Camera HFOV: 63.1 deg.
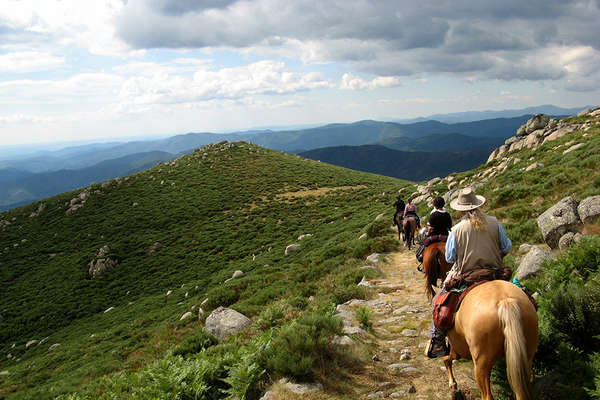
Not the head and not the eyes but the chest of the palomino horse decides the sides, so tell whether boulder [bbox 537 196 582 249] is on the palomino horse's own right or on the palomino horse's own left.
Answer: on the palomino horse's own right

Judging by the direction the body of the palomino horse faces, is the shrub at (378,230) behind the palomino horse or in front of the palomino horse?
in front

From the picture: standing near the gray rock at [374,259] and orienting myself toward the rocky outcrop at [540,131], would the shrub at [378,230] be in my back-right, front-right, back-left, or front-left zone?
front-left

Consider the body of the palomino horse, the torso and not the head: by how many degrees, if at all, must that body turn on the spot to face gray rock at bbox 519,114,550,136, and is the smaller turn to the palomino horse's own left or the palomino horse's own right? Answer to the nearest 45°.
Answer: approximately 45° to the palomino horse's own right

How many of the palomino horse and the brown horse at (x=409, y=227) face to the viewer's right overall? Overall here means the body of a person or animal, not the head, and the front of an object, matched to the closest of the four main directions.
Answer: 0

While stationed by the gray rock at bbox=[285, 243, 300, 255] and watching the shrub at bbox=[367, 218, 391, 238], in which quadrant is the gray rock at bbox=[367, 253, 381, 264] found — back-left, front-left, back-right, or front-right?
front-right

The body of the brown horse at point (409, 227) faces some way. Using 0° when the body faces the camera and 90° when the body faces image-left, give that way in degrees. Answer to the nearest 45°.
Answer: approximately 180°

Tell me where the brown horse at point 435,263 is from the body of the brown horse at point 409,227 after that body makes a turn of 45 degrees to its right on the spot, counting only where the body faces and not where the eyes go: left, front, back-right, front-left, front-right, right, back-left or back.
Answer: back-right

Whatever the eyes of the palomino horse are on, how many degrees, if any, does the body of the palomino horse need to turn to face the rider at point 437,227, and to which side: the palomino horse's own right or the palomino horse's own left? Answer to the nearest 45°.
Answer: approximately 45° to the palomino horse's own right

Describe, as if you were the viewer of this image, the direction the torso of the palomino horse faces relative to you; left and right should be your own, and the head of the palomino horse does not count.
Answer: facing away from the viewer and to the left of the viewer
